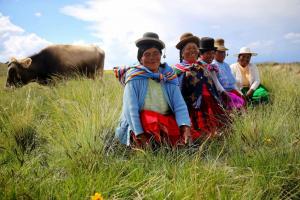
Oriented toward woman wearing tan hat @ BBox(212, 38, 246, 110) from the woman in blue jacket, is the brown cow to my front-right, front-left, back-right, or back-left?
front-left

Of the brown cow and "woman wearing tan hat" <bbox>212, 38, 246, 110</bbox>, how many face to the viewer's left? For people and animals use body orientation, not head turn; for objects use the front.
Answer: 1

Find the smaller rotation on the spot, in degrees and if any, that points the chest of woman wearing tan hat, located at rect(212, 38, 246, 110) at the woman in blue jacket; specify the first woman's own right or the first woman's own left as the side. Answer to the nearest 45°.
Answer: approximately 45° to the first woman's own right

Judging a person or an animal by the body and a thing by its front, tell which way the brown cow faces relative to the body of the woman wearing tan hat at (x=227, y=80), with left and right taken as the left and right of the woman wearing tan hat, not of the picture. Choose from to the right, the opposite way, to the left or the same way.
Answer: to the right

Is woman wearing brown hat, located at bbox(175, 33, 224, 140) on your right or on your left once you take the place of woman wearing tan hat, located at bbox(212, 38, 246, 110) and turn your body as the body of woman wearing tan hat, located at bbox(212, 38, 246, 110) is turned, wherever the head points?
on your right

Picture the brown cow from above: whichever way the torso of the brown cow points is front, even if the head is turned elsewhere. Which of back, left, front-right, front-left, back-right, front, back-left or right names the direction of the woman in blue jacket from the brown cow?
left

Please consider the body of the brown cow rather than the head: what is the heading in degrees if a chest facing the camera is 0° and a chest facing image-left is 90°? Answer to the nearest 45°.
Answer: approximately 90°

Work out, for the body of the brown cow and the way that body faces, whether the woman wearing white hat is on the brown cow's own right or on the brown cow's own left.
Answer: on the brown cow's own left

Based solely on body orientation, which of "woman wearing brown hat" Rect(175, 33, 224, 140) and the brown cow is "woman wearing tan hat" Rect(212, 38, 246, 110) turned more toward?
the woman wearing brown hat

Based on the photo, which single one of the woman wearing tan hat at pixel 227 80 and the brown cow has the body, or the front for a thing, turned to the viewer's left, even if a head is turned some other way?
the brown cow

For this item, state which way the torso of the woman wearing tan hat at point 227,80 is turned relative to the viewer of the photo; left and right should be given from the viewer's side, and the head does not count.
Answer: facing the viewer and to the right of the viewer

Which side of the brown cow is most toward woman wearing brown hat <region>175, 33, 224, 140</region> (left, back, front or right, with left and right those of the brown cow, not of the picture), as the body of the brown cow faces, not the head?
left
